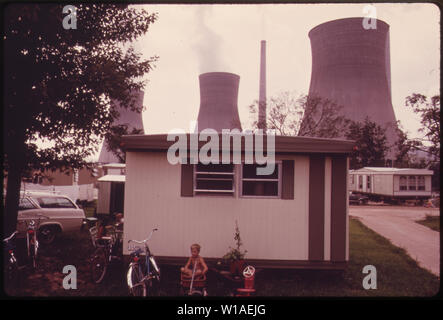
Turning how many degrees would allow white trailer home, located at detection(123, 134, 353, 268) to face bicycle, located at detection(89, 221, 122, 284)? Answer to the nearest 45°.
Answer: approximately 90° to its right

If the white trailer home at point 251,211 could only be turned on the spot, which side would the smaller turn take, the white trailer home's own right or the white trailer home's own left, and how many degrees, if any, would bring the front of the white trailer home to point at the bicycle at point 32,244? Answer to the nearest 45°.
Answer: approximately 90° to the white trailer home's own right

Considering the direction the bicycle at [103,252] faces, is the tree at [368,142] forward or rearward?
rearward

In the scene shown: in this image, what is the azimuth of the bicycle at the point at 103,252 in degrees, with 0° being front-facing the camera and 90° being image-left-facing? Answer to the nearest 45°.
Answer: approximately 45°

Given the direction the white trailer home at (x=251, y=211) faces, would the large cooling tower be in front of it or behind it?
behind

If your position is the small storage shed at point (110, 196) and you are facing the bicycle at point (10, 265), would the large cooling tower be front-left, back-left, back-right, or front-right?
back-left

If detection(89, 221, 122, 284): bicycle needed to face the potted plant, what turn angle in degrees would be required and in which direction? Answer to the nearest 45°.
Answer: approximately 90° to its left
